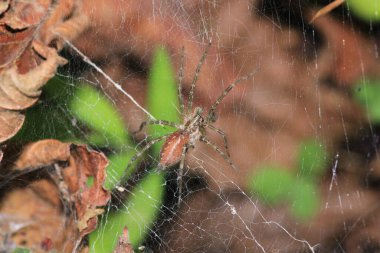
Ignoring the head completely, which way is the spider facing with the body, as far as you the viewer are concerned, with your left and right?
facing away from the viewer and to the right of the viewer
